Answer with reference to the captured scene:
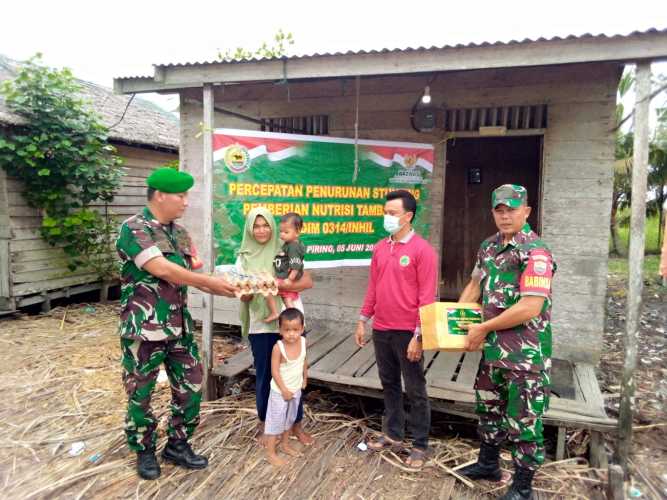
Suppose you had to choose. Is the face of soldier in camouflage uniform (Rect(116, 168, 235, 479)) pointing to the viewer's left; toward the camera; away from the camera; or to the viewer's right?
to the viewer's right

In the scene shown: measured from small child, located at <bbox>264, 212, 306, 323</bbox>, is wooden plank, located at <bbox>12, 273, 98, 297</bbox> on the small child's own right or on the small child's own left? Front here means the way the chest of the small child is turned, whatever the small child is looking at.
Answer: on the small child's own right

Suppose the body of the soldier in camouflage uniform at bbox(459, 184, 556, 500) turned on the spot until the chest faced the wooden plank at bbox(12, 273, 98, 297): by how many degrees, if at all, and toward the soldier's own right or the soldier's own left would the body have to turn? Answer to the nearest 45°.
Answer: approximately 45° to the soldier's own right

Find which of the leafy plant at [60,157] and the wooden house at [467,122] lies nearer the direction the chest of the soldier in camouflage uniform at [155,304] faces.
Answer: the wooden house

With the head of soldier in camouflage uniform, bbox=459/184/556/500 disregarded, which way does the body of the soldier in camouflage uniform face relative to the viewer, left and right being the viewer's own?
facing the viewer and to the left of the viewer

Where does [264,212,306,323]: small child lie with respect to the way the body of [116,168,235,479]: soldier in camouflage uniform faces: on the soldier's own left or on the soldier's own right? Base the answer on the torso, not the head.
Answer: on the soldier's own left

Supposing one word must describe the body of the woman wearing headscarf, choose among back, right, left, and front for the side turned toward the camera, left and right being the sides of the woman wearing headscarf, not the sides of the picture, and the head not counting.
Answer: front

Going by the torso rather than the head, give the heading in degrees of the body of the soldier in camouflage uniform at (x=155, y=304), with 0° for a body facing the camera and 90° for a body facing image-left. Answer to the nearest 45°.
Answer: approximately 315°

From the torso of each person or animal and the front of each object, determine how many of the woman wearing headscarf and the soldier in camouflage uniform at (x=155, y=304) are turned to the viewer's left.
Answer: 0

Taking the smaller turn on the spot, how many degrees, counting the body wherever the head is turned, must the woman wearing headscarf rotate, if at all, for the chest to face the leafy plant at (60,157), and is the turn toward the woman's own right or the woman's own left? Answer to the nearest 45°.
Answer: approximately 135° to the woman's own right

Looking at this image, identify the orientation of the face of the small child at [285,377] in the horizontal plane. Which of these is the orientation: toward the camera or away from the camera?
toward the camera

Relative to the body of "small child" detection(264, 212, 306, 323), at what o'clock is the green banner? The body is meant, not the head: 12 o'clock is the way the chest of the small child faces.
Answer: The green banner is roughly at 5 o'clock from the small child.
